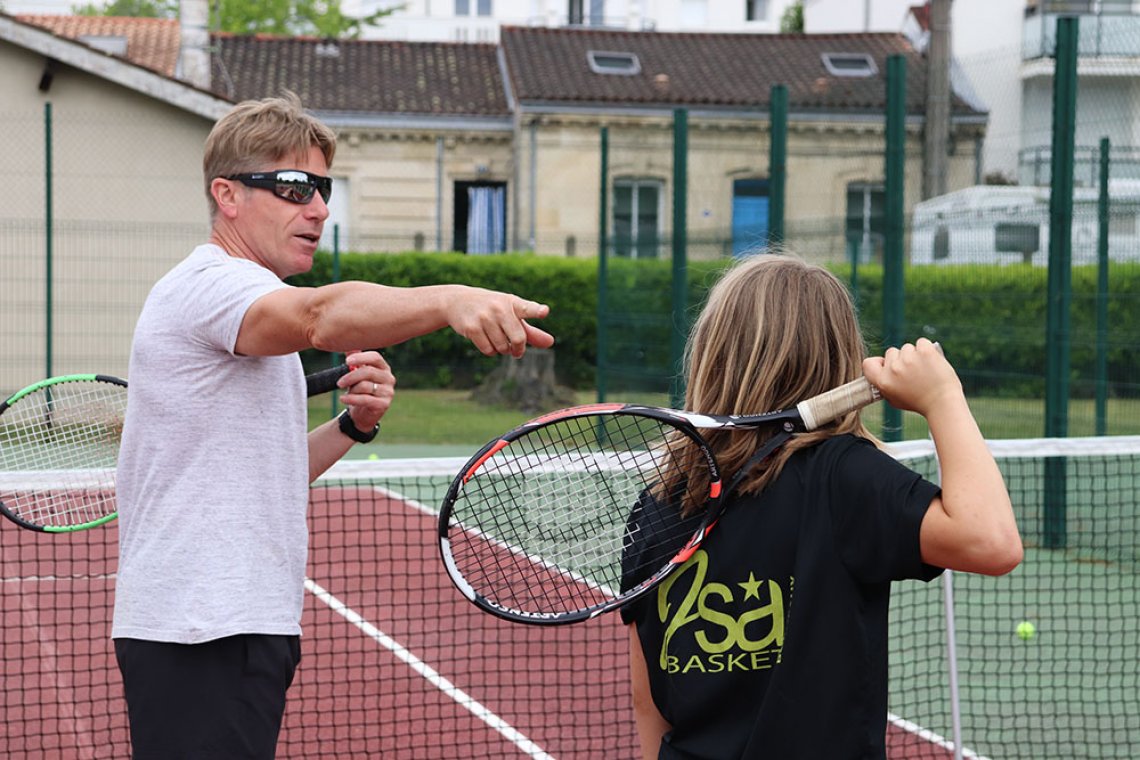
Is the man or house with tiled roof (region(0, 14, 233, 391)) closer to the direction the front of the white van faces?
the house with tiled roof

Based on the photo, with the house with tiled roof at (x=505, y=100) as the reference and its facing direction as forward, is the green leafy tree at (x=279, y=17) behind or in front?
behind

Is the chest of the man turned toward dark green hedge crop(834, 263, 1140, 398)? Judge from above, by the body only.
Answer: no

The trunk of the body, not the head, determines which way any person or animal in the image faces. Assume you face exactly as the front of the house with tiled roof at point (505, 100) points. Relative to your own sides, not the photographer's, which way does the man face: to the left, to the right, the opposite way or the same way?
to the left

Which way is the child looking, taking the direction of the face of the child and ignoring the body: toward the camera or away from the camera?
away from the camera

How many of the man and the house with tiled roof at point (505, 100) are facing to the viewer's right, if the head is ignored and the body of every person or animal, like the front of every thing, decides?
1

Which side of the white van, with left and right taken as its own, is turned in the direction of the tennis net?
left

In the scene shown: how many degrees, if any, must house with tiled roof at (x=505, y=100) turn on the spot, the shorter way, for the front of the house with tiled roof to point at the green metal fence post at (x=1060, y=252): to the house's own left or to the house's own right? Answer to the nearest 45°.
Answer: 0° — it already faces it

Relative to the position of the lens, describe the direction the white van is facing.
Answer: facing to the left of the viewer

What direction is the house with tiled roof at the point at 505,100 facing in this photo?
toward the camera

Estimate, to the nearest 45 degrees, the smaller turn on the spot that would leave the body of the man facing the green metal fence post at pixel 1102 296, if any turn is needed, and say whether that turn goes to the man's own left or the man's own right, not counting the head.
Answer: approximately 45° to the man's own left

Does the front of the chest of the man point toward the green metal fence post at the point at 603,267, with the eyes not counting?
no

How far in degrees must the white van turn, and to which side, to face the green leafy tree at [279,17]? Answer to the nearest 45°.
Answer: approximately 45° to its right

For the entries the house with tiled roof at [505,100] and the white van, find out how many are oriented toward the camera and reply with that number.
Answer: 1
